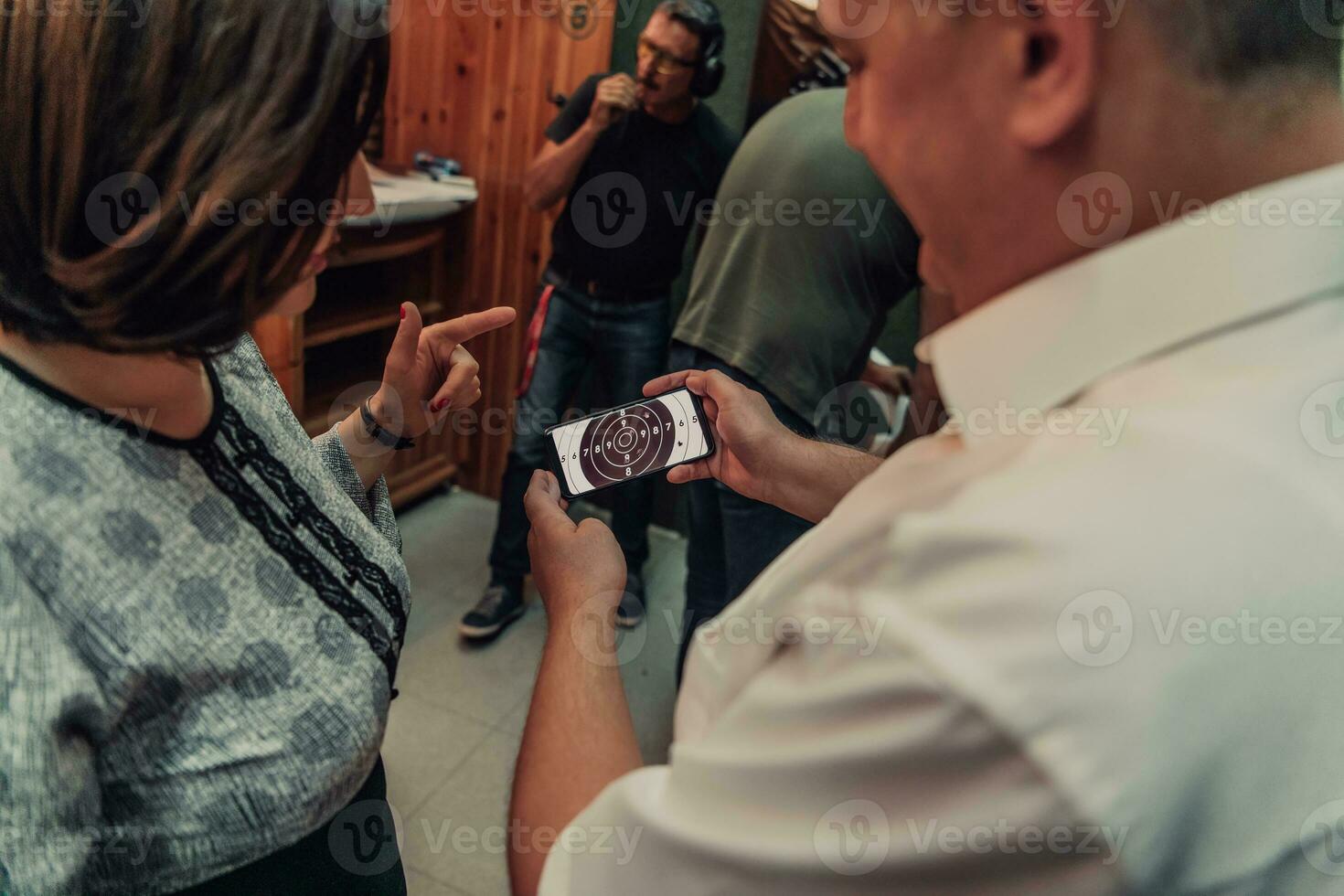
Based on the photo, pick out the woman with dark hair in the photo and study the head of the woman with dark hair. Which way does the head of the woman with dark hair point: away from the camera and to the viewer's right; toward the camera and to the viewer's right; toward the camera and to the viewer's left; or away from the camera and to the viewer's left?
away from the camera and to the viewer's right

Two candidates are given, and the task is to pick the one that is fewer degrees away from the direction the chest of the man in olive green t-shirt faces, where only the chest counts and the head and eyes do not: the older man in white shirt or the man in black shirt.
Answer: the man in black shirt

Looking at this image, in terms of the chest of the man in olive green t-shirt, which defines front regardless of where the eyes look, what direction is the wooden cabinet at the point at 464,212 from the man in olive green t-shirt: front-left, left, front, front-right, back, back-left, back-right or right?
left

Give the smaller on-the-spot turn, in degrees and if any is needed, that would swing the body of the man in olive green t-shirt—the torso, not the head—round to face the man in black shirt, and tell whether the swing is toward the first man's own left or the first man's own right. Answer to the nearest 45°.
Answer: approximately 90° to the first man's own left

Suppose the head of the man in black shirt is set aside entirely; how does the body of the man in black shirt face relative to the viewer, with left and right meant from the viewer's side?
facing the viewer and to the left of the viewer

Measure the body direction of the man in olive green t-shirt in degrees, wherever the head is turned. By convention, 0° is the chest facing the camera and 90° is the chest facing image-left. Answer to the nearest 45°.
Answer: approximately 225°

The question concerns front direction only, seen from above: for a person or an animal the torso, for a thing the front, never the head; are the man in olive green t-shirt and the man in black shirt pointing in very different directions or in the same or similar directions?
very different directions

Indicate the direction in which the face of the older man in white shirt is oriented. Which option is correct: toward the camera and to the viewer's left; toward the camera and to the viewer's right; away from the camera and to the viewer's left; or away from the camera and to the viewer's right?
away from the camera and to the viewer's left

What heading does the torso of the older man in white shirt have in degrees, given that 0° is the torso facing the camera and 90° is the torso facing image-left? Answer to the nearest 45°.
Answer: approximately 135°

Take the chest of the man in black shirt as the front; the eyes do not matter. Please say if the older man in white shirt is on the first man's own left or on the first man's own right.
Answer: on the first man's own left
